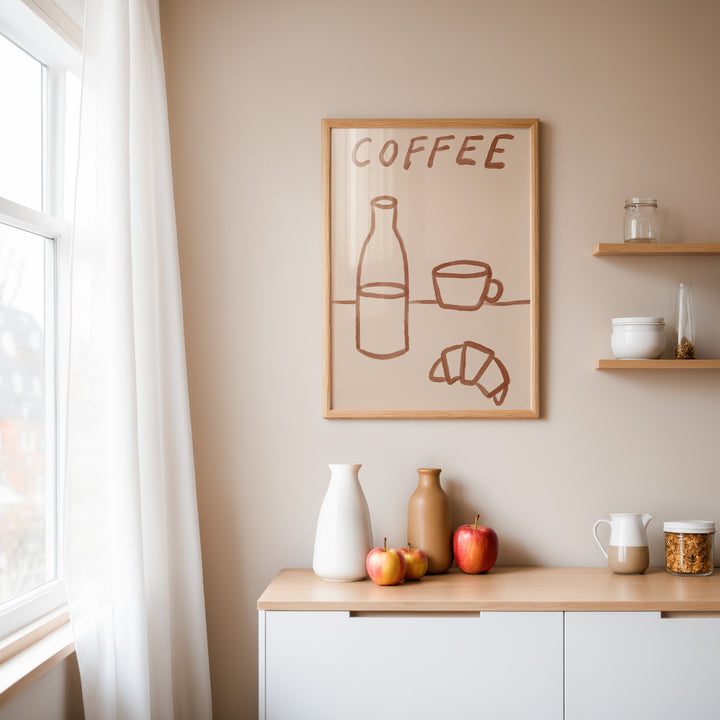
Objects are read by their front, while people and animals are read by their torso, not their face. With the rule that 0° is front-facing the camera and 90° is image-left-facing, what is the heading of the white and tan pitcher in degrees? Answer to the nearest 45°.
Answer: approximately 270°

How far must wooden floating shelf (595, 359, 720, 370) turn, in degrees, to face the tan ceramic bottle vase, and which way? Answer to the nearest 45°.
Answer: approximately 90° to its right

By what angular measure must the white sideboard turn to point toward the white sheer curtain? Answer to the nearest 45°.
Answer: approximately 90° to its right

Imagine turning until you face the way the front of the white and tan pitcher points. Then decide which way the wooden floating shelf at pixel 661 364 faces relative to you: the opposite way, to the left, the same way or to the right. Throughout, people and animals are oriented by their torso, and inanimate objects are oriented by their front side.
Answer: to the right

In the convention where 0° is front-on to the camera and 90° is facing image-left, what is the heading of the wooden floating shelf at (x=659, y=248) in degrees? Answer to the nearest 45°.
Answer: approximately 0°

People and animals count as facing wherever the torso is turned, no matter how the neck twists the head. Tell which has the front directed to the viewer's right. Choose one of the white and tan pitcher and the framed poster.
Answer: the white and tan pitcher

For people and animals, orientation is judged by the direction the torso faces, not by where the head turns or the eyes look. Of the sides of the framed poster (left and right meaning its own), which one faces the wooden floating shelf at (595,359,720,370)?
left
